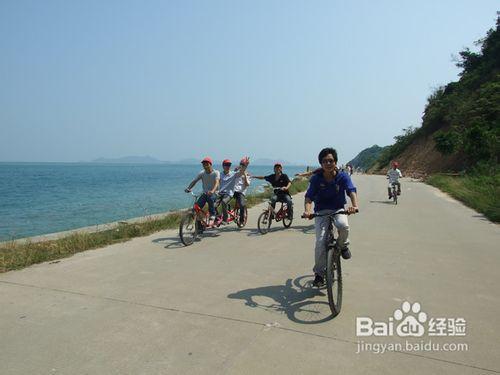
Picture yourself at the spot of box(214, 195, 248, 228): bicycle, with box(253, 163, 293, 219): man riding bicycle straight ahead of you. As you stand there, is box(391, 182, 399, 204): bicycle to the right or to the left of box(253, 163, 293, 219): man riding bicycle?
left

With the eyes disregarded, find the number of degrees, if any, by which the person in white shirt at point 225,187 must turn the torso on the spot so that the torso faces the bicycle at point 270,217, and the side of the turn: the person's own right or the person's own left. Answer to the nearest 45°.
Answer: approximately 135° to the person's own left

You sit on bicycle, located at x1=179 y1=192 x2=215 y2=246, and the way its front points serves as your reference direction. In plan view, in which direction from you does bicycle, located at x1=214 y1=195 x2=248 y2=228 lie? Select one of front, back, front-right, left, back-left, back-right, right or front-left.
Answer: back

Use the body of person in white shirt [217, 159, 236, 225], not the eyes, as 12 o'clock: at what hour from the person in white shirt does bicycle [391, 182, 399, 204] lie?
The bicycle is roughly at 6 o'clock from the person in white shirt.

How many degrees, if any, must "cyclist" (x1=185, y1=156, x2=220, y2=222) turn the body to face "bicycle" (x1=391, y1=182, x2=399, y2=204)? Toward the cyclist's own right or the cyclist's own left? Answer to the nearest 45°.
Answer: approximately 180°

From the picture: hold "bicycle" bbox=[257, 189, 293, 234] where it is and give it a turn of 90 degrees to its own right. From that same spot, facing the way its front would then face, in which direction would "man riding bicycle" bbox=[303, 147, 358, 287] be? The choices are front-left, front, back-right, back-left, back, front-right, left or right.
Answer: back-left

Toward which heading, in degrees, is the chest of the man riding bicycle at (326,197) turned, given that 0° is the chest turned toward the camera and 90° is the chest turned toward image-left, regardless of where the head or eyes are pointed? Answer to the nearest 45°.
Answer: approximately 0°

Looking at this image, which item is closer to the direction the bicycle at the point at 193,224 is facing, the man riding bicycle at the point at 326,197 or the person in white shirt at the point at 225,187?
the man riding bicycle

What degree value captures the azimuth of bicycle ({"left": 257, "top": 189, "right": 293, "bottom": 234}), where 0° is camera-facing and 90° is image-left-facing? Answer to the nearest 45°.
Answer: approximately 45°

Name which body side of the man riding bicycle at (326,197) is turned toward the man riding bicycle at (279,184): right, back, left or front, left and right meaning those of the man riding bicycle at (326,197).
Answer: back

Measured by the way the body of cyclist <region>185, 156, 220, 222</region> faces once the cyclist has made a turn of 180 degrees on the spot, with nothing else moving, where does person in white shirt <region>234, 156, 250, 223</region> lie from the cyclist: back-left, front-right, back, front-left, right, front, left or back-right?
front
